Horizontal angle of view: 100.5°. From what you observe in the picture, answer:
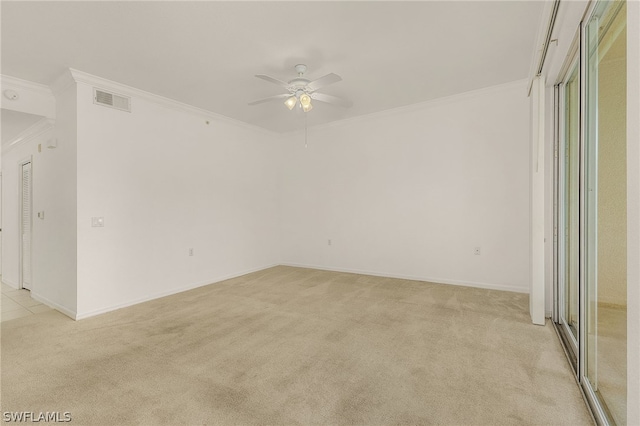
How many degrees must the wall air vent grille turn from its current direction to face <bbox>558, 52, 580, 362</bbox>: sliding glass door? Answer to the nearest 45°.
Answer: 0° — it already faces it

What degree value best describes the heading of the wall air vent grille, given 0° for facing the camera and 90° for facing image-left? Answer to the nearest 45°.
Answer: approximately 315°

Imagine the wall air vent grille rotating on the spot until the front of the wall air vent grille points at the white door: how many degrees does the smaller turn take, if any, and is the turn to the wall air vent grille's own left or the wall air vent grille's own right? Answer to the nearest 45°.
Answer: approximately 180°

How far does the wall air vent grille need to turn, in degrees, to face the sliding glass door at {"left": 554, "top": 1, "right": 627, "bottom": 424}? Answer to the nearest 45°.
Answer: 0° — it already faces it

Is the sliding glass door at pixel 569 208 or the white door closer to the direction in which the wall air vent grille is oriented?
the sliding glass door
